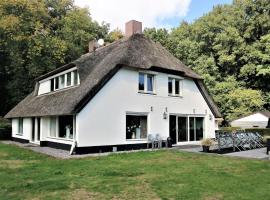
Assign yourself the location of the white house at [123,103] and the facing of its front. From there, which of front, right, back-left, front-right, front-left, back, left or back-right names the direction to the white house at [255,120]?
left

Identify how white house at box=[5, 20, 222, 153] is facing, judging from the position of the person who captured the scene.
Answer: facing the viewer and to the right of the viewer
